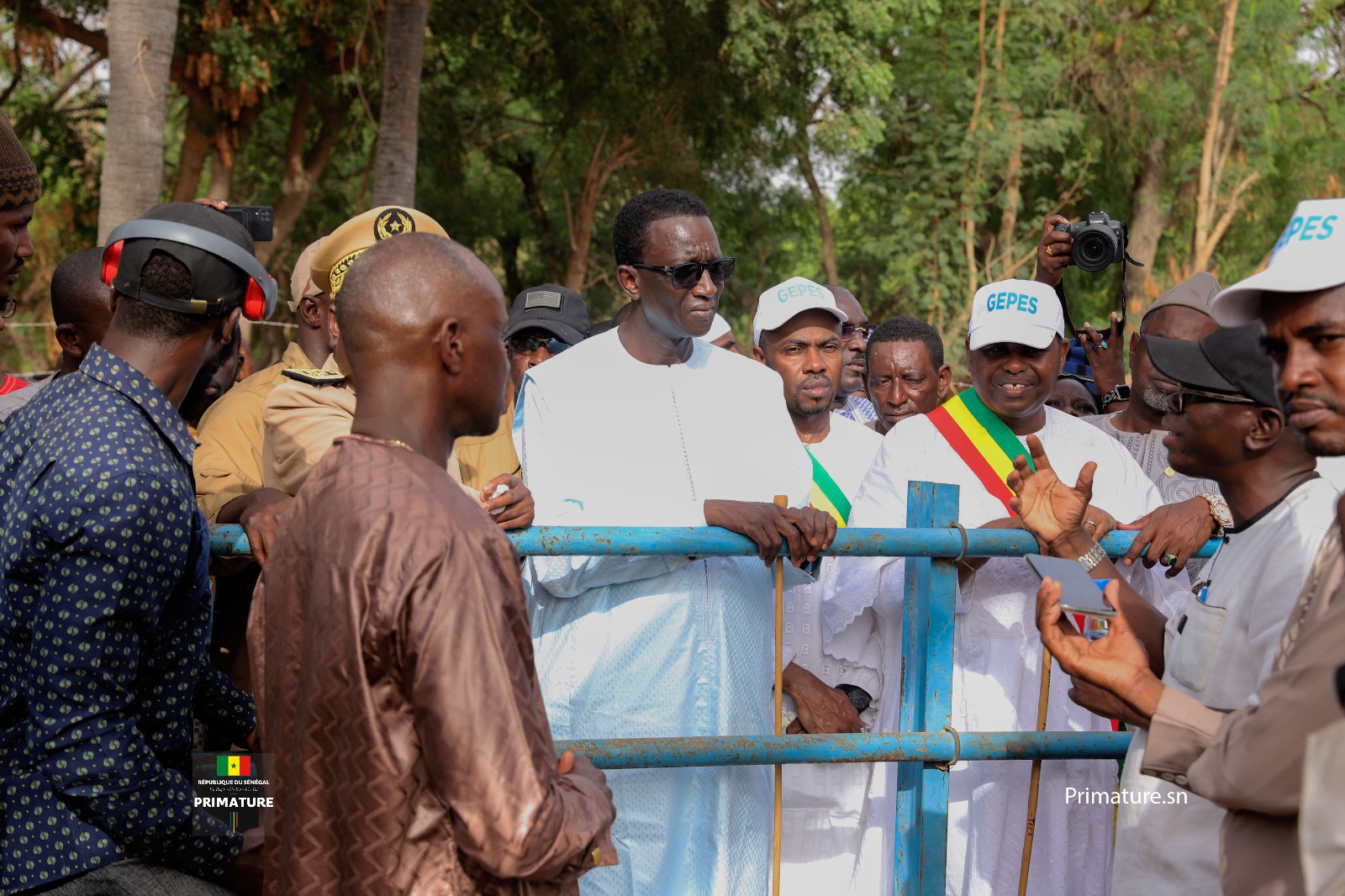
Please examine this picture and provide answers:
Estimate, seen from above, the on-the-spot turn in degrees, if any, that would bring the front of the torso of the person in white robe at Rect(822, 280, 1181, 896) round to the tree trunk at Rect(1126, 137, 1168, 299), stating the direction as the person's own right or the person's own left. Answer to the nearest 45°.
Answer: approximately 180°

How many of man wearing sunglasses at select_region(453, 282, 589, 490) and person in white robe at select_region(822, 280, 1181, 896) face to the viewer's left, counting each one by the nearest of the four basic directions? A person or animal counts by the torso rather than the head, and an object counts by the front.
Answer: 0

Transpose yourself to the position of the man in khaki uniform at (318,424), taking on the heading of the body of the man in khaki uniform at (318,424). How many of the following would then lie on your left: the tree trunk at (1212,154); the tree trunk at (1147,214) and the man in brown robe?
2

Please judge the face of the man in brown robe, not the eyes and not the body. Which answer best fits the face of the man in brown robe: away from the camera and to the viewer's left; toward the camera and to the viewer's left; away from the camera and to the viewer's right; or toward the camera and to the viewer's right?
away from the camera and to the viewer's right

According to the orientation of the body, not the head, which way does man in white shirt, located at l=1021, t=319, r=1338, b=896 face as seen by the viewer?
to the viewer's left

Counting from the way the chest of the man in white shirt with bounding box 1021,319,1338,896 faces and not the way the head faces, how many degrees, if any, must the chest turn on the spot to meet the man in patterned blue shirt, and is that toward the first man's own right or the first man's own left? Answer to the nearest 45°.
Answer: approximately 45° to the first man's own left

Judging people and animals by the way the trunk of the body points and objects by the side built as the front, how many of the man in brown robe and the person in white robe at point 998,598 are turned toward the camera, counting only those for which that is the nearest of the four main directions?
1

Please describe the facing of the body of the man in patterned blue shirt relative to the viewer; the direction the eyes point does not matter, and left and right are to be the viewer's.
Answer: facing away from the viewer and to the right of the viewer

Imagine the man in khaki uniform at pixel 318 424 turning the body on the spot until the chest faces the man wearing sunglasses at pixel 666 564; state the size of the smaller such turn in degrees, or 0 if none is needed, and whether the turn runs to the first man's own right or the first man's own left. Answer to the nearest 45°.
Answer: approximately 45° to the first man's own left

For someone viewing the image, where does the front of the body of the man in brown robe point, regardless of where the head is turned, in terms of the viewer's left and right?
facing away from the viewer and to the right of the viewer

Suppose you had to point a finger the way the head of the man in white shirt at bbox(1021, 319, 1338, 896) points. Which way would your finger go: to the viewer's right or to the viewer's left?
to the viewer's left
